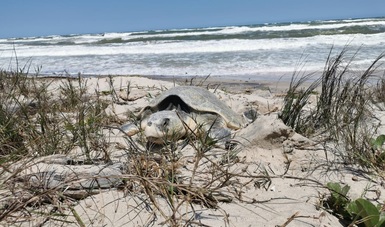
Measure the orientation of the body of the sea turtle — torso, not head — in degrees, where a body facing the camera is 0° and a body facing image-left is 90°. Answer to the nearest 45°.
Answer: approximately 45°

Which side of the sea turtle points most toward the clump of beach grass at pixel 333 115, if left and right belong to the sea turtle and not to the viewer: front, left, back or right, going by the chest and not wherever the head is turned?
left

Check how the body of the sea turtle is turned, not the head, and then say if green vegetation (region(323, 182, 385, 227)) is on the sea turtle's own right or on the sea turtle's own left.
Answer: on the sea turtle's own left

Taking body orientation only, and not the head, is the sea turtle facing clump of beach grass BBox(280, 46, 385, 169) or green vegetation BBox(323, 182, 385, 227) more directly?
the green vegetation
